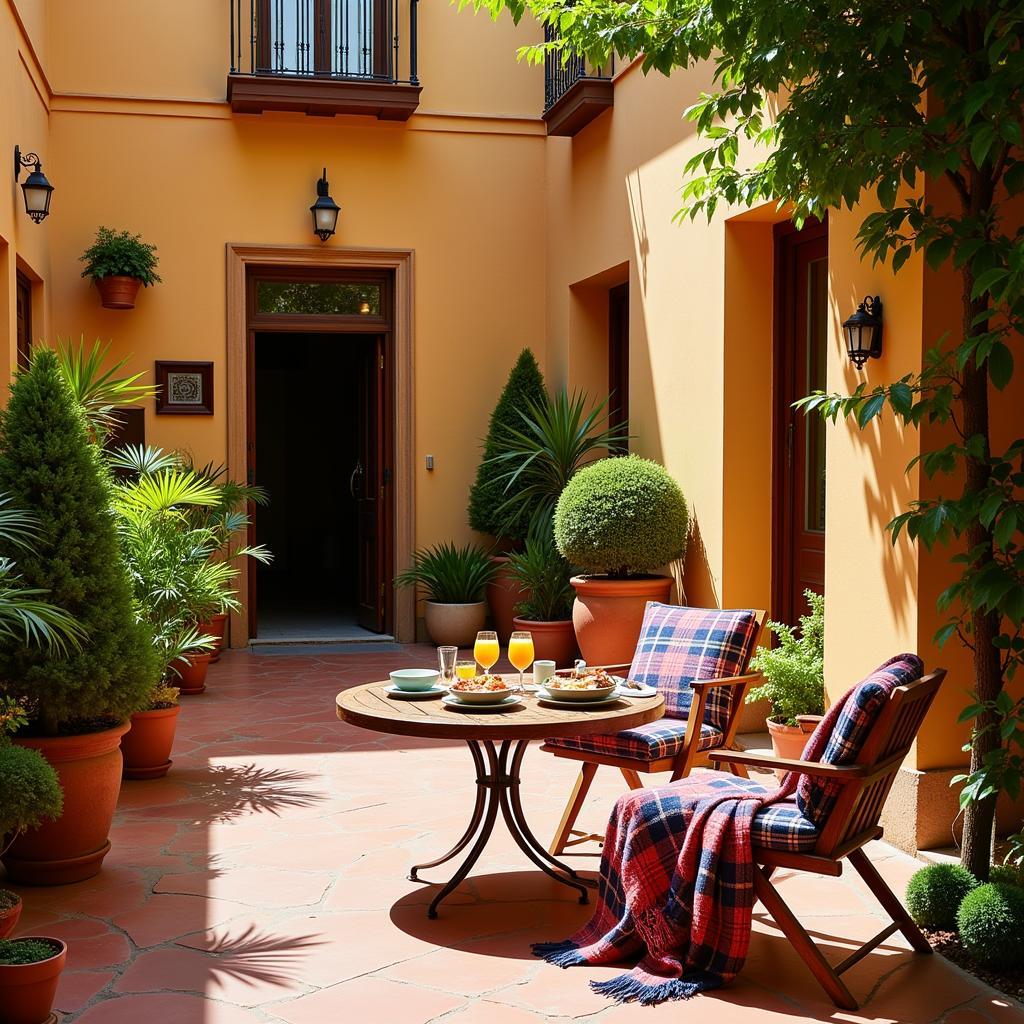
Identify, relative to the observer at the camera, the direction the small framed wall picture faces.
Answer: facing the viewer

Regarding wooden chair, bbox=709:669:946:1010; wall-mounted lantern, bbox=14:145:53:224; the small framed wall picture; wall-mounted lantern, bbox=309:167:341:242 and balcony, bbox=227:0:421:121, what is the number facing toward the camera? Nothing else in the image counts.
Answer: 3

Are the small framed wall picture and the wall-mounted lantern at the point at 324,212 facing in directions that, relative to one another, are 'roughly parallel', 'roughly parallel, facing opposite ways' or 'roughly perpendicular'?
roughly parallel

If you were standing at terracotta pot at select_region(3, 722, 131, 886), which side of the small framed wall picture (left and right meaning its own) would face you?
front

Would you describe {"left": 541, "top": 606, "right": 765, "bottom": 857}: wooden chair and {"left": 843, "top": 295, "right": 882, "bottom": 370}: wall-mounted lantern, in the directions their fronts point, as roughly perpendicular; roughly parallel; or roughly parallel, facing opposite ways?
roughly parallel

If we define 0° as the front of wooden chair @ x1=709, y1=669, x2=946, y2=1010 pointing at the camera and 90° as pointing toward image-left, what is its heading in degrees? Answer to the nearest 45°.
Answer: approximately 135°

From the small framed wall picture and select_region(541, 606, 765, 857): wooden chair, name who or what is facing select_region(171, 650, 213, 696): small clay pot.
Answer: the small framed wall picture

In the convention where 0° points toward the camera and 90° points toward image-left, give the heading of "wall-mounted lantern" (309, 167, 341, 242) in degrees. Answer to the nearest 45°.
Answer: approximately 0°

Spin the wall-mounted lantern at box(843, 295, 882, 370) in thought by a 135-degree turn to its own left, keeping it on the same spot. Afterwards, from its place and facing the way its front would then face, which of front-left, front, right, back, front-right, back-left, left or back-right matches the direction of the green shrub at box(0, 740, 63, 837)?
back-right

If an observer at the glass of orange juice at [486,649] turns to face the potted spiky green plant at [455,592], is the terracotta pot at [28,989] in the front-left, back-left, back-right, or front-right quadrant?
back-left

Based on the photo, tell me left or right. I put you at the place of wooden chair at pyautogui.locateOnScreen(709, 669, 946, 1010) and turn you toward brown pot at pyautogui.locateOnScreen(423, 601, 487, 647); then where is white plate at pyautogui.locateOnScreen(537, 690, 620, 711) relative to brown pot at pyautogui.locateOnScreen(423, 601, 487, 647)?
left

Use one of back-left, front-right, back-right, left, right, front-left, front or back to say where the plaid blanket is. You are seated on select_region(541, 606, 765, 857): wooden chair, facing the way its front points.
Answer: front-left

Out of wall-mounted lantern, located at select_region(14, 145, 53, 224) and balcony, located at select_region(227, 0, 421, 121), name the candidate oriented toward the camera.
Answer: the balcony

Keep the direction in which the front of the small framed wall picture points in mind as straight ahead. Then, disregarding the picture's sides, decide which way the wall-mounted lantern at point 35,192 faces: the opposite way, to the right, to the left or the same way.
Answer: to the left

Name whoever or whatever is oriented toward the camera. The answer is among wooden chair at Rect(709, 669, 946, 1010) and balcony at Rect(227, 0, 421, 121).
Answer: the balcony

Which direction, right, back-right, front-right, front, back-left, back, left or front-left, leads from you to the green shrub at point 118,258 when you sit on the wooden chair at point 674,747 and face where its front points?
right

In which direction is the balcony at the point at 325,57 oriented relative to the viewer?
toward the camera

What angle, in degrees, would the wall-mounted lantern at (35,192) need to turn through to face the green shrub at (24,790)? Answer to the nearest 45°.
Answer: approximately 90° to its right

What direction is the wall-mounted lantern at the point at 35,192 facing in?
to the viewer's right

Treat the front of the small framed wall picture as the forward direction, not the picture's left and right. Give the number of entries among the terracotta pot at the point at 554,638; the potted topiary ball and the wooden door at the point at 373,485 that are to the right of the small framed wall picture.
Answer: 0
